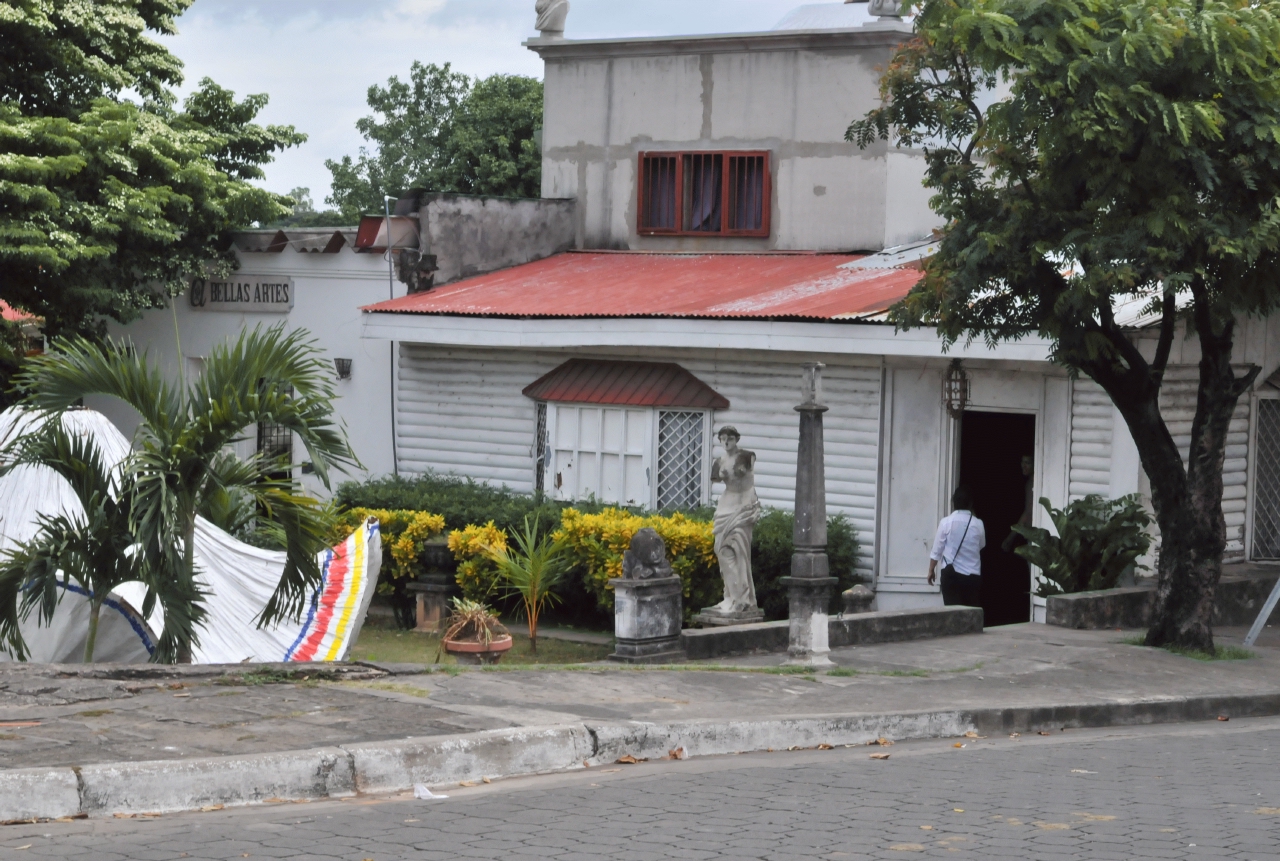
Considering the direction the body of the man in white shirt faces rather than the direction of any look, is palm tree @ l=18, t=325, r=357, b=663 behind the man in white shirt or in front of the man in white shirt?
behind

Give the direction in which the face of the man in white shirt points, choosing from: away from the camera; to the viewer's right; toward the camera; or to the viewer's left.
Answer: away from the camera

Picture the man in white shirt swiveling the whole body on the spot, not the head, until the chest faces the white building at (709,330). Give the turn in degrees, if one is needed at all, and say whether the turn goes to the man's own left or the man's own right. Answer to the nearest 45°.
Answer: approximately 45° to the man's own left

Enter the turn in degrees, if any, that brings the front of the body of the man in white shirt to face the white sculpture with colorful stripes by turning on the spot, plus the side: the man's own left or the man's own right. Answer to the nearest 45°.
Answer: approximately 135° to the man's own left

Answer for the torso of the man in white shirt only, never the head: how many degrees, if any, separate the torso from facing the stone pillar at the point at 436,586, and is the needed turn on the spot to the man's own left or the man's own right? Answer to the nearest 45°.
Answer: approximately 90° to the man's own left

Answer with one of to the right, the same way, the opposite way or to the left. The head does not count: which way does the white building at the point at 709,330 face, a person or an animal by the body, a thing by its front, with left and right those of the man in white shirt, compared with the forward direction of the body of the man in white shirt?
the opposite way

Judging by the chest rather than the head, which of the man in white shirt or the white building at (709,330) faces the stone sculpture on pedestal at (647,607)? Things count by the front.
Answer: the white building

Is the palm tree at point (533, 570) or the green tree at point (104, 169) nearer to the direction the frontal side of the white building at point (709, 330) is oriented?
the palm tree

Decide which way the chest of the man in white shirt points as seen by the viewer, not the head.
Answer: away from the camera

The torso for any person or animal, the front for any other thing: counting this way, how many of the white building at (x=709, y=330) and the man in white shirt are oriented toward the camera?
1
